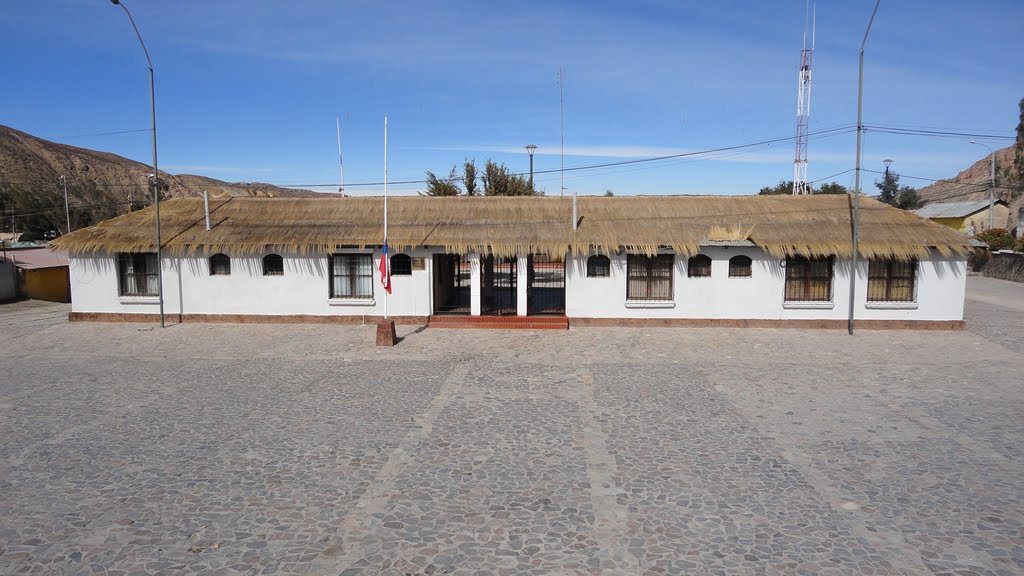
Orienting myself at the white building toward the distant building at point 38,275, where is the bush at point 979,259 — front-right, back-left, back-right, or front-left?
back-right

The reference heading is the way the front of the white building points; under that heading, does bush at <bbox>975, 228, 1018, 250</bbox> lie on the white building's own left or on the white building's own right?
on the white building's own left

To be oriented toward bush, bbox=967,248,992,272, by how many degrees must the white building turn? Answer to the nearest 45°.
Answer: approximately 135° to its left

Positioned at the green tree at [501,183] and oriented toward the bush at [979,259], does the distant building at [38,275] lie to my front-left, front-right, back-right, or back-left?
back-right

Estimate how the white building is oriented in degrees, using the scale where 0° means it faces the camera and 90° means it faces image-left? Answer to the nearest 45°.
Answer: approximately 0°

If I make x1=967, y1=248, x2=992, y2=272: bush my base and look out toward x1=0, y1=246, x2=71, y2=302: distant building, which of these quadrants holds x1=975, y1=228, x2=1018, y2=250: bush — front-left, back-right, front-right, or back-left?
back-right

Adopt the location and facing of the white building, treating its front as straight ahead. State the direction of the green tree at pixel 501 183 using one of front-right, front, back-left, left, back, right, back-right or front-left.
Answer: back

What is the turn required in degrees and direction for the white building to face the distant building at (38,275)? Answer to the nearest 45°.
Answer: approximately 90° to its right
